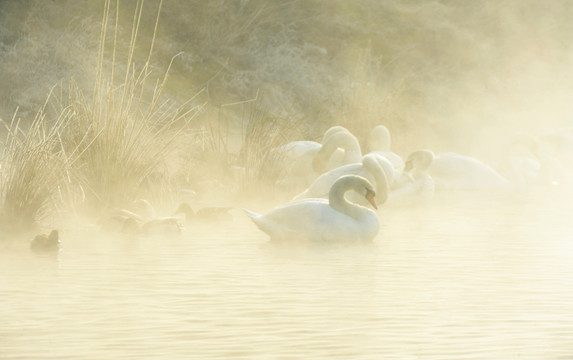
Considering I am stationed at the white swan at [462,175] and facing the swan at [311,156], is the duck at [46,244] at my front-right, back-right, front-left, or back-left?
front-left

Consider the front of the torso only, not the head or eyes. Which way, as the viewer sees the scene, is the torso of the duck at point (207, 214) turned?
to the viewer's left

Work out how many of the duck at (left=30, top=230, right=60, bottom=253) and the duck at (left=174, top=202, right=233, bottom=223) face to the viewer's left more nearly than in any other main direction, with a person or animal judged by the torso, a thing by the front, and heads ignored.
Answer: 1

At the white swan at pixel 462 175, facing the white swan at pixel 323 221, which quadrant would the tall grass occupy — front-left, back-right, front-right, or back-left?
front-right

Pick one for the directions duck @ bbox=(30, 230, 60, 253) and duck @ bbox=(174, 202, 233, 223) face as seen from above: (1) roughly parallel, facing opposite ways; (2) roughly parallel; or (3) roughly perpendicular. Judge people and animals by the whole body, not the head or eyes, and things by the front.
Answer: roughly parallel, facing opposite ways

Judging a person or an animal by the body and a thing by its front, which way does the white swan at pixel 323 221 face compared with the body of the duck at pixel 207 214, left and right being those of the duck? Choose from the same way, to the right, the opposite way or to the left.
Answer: the opposite way

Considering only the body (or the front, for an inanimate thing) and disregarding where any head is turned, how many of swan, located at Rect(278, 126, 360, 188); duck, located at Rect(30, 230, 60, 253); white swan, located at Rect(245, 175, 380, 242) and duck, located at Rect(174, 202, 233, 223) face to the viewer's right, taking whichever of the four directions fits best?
3

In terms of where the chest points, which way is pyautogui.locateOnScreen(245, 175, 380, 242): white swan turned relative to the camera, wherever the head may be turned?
to the viewer's right

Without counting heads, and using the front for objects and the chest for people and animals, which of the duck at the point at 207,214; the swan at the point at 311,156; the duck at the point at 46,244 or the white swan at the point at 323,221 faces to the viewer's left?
the duck at the point at 207,214

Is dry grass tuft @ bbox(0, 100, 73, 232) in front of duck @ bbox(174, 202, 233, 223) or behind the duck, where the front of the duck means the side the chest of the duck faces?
in front

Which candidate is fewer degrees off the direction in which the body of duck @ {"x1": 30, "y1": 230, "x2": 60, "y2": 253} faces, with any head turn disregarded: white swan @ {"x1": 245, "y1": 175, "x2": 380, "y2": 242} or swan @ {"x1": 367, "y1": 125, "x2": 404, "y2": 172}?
the white swan

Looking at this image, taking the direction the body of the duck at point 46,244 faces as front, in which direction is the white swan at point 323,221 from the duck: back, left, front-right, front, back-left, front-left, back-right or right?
front

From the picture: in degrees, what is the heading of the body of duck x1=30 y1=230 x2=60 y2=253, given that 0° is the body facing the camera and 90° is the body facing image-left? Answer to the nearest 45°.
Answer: approximately 270°

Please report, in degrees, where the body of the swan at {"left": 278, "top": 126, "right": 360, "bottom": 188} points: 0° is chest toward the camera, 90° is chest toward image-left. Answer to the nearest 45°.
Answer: approximately 270°

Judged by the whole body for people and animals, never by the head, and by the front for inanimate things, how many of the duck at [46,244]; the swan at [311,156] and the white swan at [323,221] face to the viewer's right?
3

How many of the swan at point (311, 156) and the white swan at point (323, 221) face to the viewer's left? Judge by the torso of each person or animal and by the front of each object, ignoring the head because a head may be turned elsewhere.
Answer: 0
